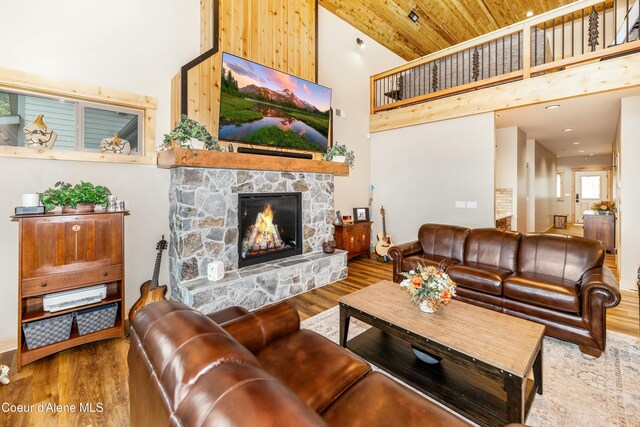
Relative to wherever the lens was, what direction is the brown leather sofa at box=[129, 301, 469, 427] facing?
facing away from the viewer and to the right of the viewer

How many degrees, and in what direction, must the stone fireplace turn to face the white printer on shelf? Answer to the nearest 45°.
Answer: approximately 90° to its right

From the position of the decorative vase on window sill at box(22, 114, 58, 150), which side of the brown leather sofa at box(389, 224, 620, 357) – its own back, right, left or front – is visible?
front

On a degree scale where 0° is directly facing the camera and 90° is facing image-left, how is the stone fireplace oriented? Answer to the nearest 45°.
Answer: approximately 315°

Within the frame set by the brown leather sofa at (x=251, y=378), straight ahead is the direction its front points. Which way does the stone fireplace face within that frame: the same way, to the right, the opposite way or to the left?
to the right

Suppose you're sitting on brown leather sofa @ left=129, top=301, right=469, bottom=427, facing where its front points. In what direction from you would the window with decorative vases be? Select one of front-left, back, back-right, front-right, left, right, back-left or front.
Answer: left

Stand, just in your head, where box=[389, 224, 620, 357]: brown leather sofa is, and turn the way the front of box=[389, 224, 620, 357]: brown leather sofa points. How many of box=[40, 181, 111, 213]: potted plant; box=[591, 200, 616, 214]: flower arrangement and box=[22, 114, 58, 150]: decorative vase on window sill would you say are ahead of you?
2

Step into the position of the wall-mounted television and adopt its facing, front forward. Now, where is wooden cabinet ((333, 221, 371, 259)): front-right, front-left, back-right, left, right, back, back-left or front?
left

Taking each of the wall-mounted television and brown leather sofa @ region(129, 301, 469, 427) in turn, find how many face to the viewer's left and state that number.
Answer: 0

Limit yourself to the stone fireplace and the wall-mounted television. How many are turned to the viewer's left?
0

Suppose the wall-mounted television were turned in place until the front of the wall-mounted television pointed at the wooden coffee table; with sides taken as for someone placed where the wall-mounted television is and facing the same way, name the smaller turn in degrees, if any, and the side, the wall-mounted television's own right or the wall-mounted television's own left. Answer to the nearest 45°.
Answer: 0° — it already faces it

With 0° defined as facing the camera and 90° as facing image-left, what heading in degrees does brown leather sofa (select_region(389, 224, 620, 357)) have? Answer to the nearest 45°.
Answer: approximately 45°

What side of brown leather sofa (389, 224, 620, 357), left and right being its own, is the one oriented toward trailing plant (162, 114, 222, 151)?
front
